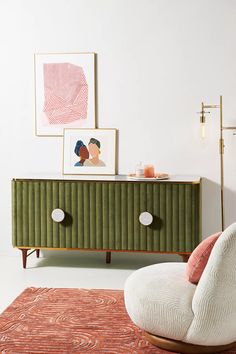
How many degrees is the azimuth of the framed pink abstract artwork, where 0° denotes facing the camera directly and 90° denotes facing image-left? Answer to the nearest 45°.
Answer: approximately 0°

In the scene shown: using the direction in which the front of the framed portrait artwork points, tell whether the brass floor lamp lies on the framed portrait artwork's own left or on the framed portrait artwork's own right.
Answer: on the framed portrait artwork's own left

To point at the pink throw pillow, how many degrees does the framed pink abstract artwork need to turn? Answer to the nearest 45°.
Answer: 0° — it already faces it

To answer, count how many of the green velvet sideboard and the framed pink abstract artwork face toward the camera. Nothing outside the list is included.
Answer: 2

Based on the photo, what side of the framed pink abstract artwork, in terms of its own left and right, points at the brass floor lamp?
left
